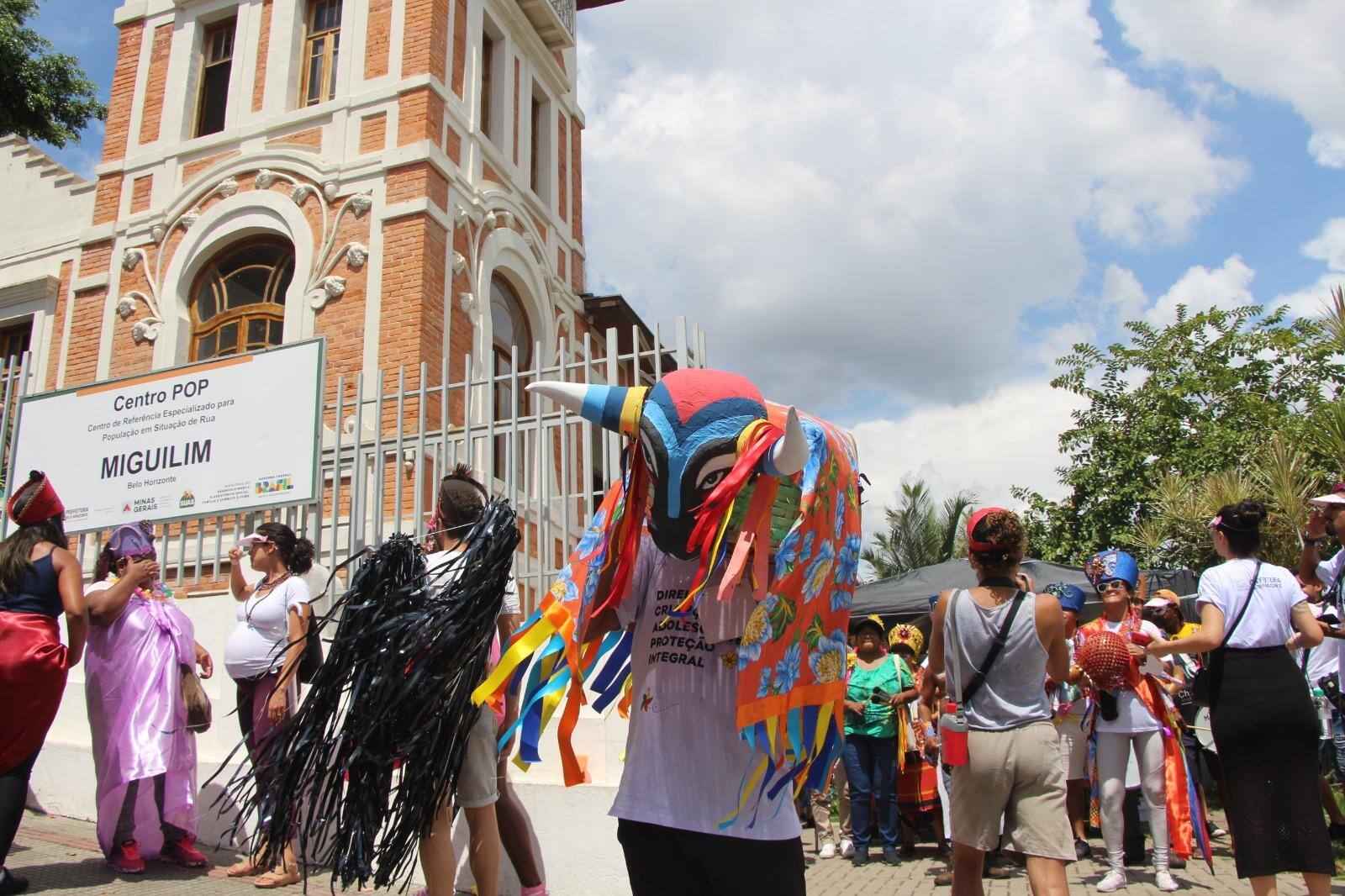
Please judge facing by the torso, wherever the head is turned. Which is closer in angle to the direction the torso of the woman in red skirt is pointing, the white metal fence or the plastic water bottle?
the white metal fence

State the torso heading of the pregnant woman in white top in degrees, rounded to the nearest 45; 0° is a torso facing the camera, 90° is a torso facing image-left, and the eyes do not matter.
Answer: approximately 45°

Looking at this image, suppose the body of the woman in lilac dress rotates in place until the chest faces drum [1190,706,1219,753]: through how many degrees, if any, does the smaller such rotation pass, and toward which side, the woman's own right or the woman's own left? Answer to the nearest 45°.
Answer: approximately 45° to the woman's own left

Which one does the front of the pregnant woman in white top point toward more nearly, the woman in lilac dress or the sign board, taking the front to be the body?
the woman in lilac dress

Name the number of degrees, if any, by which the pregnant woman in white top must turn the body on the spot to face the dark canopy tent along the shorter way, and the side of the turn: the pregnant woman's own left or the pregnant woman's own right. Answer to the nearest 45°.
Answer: approximately 180°

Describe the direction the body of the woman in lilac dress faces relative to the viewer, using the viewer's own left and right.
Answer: facing the viewer and to the right of the viewer

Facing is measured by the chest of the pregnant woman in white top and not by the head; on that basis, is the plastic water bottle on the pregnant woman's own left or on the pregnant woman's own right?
on the pregnant woman's own left

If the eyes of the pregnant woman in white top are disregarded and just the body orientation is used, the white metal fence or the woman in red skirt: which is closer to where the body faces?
the woman in red skirt

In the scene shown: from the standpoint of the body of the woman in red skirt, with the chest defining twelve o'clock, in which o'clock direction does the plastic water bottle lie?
The plastic water bottle is roughly at 2 o'clock from the woman in red skirt.

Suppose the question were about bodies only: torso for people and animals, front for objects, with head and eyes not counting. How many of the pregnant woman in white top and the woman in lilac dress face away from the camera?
0

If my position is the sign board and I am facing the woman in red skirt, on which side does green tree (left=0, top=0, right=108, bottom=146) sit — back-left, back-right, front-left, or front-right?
back-right
